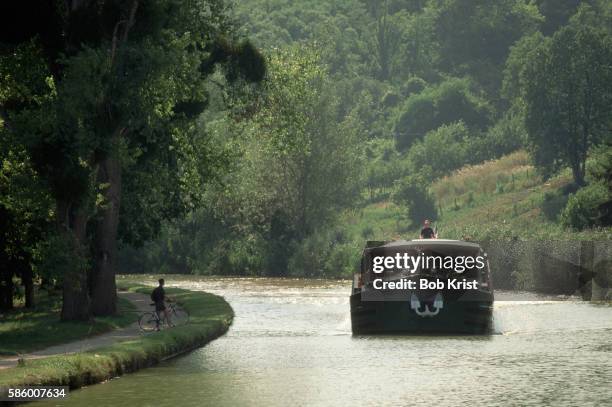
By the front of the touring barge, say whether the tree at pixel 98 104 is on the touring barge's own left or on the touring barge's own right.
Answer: on the touring barge's own right

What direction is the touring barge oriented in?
toward the camera

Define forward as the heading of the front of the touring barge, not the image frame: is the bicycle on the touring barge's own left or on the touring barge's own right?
on the touring barge's own right
